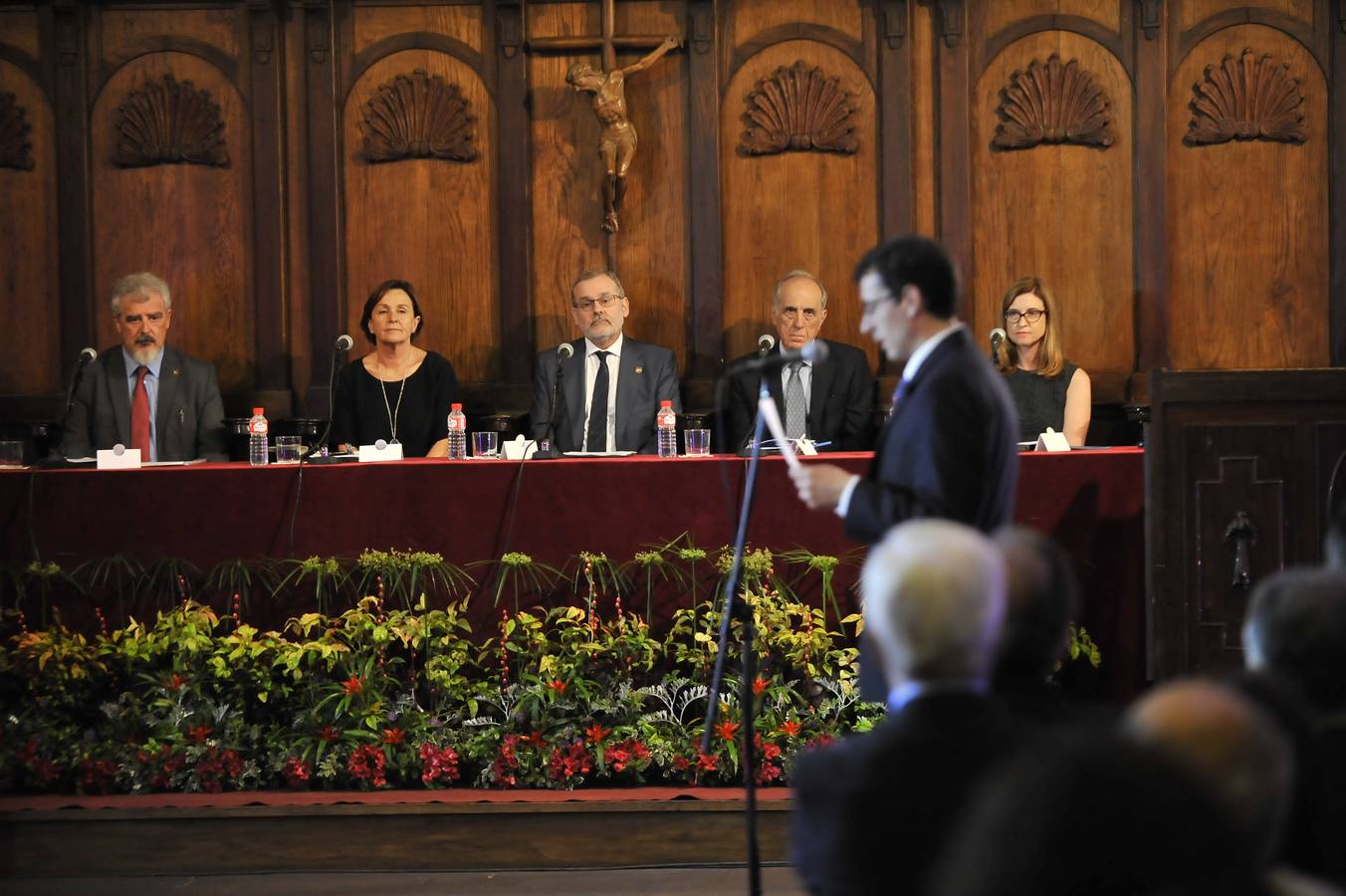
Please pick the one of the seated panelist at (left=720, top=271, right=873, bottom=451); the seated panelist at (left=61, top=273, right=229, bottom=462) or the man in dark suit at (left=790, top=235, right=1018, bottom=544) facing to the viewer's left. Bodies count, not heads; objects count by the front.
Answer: the man in dark suit

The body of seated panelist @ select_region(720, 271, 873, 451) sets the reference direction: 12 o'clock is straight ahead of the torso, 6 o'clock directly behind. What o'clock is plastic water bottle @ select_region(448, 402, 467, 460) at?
The plastic water bottle is roughly at 2 o'clock from the seated panelist.

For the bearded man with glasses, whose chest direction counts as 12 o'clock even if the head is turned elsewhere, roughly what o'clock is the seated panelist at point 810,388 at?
The seated panelist is roughly at 9 o'clock from the bearded man with glasses.

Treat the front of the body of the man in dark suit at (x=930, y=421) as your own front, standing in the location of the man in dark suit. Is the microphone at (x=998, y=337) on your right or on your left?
on your right

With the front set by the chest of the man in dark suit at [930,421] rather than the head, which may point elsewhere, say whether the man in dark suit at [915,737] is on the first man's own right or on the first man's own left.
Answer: on the first man's own left

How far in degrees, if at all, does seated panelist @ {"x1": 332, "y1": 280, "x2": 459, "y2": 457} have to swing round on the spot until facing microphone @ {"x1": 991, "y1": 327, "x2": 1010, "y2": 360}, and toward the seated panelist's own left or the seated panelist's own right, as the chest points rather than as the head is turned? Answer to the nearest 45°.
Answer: approximately 90° to the seated panelist's own left
